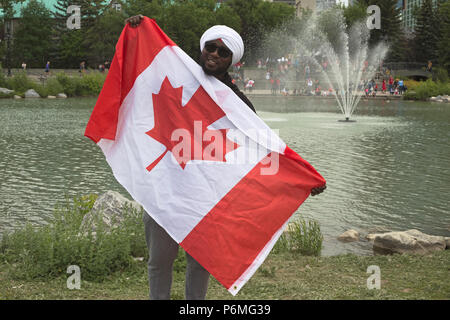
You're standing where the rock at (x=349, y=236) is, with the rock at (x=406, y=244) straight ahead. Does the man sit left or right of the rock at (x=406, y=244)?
right

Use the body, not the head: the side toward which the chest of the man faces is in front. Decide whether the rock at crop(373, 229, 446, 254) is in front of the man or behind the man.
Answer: behind

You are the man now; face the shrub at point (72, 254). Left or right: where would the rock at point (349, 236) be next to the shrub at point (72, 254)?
right

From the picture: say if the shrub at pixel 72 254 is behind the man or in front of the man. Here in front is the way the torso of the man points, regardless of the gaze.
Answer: behind

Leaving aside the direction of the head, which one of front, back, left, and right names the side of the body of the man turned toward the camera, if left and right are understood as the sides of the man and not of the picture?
front

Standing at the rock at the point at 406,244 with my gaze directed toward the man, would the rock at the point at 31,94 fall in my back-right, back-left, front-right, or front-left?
back-right

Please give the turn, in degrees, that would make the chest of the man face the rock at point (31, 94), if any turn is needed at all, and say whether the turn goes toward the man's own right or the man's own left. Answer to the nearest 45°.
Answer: approximately 180°

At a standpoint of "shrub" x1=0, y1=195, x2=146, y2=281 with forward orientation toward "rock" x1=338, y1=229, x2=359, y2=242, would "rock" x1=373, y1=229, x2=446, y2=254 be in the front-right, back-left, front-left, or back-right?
front-right
